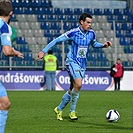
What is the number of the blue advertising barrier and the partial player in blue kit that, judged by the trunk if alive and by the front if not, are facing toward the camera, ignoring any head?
1

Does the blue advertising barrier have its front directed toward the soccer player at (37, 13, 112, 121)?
yes

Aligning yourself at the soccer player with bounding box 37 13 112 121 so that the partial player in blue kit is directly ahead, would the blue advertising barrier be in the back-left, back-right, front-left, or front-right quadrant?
back-right

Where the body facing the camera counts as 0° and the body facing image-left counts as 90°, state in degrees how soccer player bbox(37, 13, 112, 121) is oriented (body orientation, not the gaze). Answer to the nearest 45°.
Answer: approximately 315°

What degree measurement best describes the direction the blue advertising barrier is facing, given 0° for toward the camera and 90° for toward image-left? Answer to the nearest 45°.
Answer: approximately 0°

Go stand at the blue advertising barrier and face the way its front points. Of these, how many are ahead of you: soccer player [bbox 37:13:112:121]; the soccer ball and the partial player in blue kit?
3

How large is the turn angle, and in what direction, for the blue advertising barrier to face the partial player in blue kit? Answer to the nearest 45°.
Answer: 0° — it already faces them

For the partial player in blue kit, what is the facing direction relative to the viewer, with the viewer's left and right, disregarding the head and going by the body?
facing away from the viewer and to the right of the viewer
